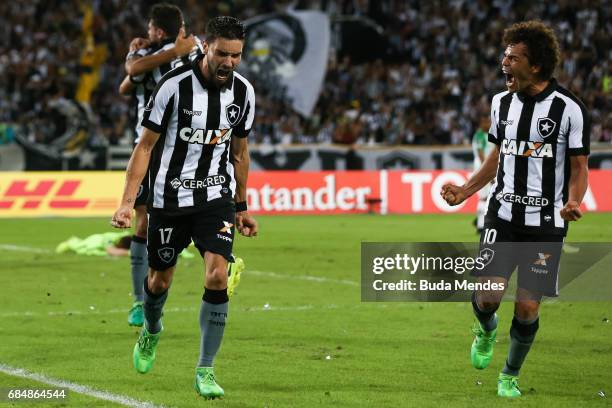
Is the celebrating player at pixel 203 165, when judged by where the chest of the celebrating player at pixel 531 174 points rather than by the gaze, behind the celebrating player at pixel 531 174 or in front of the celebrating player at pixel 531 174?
in front

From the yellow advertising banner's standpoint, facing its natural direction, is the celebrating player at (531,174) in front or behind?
in front

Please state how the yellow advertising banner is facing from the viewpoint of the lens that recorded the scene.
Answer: facing the viewer

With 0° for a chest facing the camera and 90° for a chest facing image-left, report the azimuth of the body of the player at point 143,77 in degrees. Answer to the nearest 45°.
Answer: approximately 135°

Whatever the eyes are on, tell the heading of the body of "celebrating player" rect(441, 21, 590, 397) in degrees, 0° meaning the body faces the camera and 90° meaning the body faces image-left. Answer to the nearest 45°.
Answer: approximately 45°

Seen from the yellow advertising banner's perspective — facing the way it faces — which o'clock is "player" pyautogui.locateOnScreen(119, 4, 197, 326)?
The player is roughly at 12 o'clock from the yellow advertising banner.

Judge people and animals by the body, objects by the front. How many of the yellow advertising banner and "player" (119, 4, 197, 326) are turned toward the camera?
1

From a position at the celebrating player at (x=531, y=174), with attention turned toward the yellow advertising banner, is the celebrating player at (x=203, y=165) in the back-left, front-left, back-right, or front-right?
front-left

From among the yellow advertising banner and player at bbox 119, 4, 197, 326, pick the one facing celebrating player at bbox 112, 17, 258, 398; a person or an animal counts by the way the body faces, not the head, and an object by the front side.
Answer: the yellow advertising banner

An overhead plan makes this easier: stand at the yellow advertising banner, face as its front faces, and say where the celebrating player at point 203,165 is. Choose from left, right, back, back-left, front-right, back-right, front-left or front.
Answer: front
